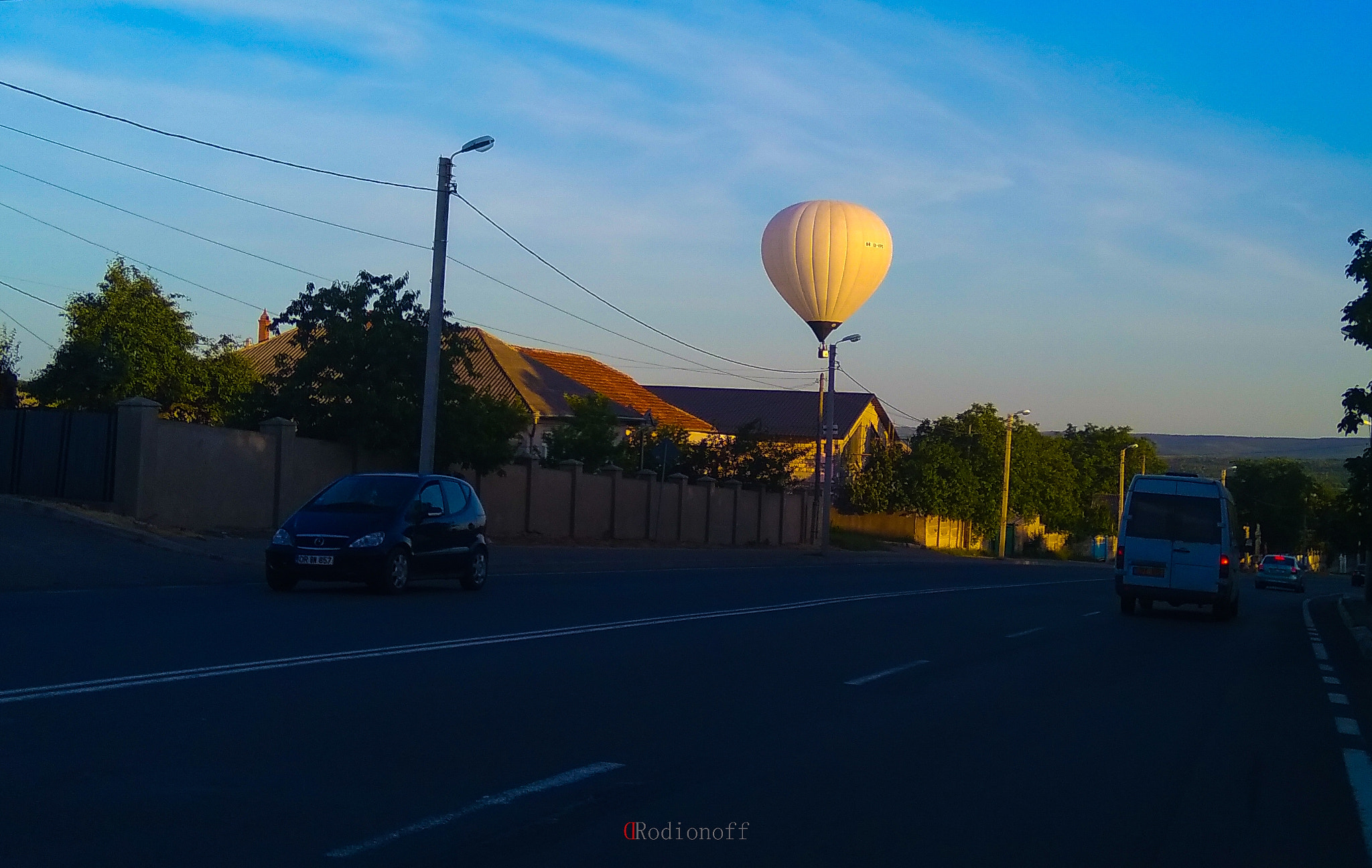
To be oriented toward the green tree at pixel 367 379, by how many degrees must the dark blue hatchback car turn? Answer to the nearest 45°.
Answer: approximately 135° to its right

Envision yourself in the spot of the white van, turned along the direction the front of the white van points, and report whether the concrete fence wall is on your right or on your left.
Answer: on your left

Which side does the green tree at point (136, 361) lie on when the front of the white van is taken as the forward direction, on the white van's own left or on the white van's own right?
on the white van's own left

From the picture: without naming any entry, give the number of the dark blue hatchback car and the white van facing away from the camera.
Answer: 1

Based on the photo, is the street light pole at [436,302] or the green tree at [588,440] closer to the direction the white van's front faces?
the green tree

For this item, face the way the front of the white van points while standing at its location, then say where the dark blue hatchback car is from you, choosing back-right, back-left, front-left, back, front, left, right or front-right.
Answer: back-left

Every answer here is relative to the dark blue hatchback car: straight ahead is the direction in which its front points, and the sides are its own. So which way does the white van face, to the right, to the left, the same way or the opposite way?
the opposite way

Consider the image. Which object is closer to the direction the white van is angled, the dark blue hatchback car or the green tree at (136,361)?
the green tree

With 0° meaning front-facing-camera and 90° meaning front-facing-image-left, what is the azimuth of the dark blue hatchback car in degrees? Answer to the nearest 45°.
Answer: approximately 45°

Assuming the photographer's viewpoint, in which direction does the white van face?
facing away from the viewer

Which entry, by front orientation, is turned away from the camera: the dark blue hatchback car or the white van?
the white van

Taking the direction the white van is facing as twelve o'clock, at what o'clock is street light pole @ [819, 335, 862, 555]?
The street light pole is roughly at 11 o'clock from the white van.

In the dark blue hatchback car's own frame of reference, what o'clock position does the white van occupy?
The white van is roughly at 7 o'clock from the dark blue hatchback car.

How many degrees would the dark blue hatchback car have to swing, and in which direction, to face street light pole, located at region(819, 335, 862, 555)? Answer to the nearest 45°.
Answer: approximately 180°

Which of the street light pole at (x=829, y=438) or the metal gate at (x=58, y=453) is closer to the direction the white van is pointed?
the street light pole
